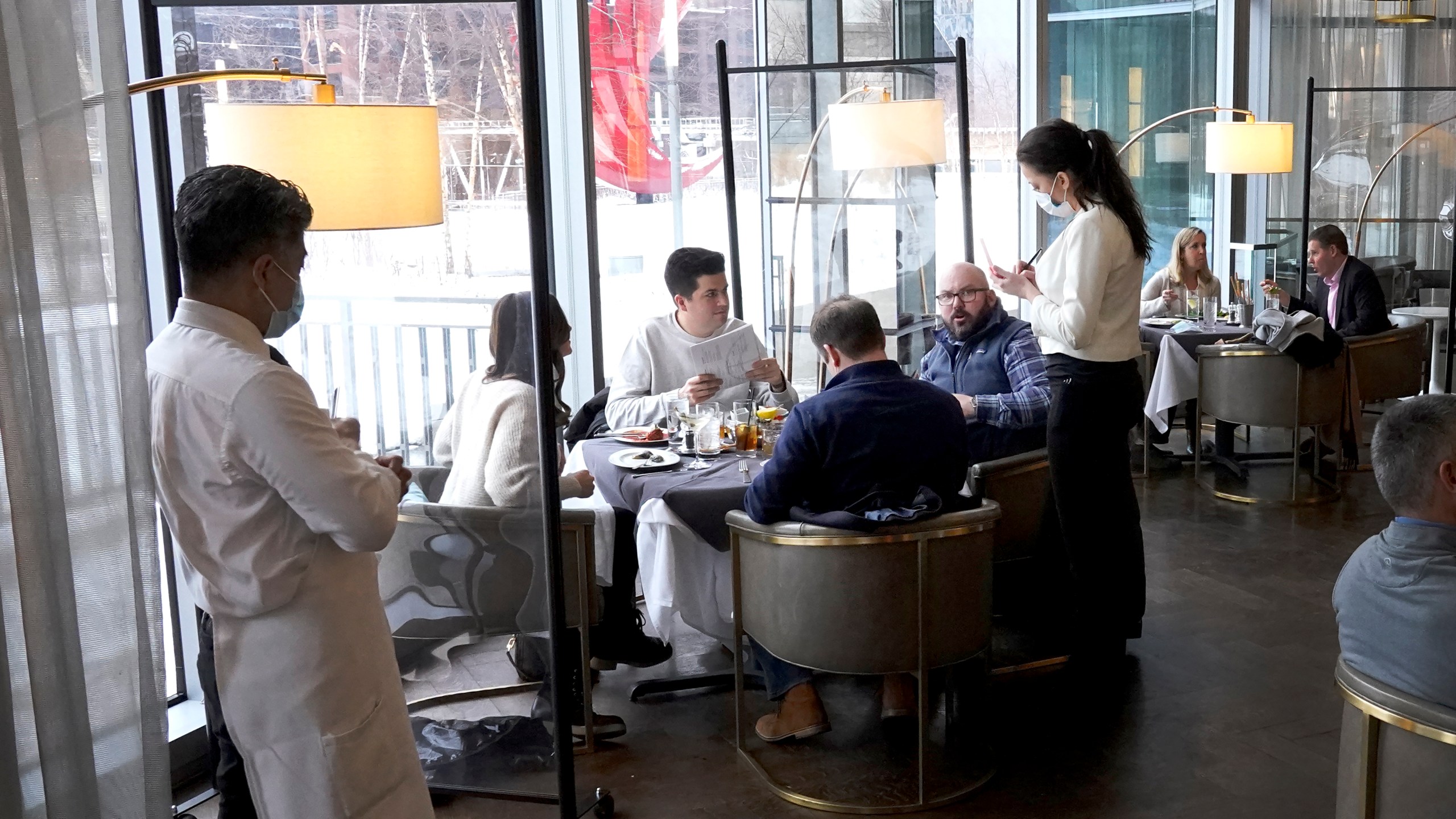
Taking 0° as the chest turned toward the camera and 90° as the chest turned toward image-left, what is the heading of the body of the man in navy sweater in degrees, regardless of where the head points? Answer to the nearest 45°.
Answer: approximately 135°

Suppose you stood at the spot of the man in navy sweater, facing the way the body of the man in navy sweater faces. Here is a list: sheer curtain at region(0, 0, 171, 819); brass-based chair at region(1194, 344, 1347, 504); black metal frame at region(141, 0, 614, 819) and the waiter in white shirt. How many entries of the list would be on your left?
3

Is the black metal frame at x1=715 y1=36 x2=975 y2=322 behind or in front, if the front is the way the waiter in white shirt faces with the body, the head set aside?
in front

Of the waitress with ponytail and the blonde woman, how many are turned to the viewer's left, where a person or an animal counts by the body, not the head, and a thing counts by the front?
1

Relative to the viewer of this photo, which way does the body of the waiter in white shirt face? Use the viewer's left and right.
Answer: facing away from the viewer and to the right of the viewer

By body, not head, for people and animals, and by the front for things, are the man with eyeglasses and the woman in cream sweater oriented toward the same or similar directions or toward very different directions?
very different directions

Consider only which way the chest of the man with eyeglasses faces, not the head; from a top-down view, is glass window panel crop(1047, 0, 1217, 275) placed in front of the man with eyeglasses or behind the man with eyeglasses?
behind

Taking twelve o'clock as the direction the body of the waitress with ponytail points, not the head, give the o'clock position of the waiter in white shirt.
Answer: The waiter in white shirt is roughly at 10 o'clock from the waitress with ponytail.

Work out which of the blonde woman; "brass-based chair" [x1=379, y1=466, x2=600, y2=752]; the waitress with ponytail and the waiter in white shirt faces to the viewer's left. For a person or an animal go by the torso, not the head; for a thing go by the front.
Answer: the waitress with ponytail

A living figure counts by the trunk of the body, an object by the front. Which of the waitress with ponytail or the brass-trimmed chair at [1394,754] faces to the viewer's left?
the waitress with ponytail

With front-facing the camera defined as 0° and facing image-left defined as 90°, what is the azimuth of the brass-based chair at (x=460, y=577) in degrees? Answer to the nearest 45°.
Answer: approximately 225°

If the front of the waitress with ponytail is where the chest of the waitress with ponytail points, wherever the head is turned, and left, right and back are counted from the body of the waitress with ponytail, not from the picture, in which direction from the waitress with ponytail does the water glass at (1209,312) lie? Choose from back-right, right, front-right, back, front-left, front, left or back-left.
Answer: right
